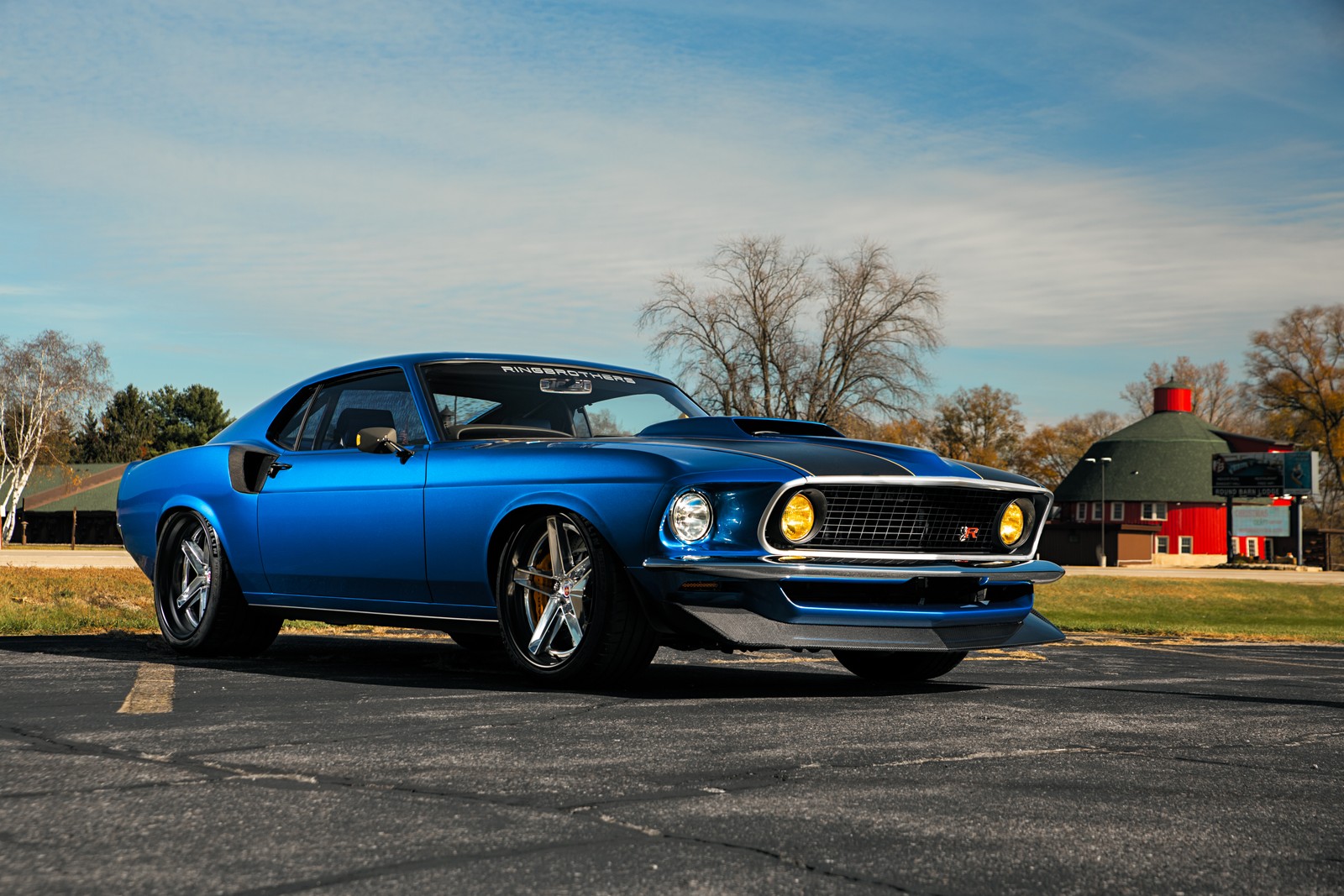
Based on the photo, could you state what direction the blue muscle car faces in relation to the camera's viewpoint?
facing the viewer and to the right of the viewer
